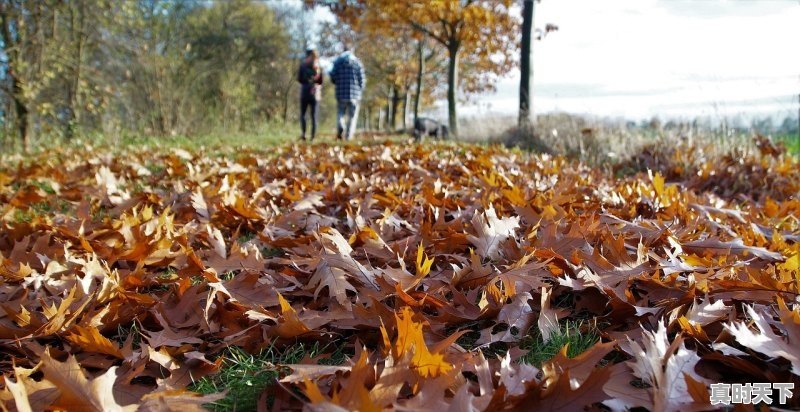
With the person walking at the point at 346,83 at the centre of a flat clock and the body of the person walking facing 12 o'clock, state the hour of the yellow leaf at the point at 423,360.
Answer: The yellow leaf is roughly at 6 o'clock from the person walking.

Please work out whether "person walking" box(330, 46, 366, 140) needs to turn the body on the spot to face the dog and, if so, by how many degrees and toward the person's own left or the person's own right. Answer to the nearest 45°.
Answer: approximately 45° to the person's own right

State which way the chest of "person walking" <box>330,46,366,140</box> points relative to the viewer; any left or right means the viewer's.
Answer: facing away from the viewer

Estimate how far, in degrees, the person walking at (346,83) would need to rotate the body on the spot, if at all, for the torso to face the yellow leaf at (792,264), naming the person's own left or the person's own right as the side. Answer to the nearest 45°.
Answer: approximately 180°

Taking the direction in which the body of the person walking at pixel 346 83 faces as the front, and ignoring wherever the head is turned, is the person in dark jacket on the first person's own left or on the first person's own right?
on the first person's own left

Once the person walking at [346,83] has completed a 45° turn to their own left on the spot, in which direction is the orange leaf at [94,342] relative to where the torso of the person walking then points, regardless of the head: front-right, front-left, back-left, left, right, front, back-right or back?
back-left

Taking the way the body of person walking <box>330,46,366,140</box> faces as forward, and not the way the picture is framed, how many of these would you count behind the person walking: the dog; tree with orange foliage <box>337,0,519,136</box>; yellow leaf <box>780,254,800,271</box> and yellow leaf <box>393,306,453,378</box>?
2

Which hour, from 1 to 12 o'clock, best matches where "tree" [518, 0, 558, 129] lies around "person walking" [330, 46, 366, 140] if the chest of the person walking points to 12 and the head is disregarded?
The tree is roughly at 3 o'clock from the person walking.

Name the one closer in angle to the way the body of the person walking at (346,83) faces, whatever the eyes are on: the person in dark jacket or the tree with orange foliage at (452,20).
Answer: the tree with orange foliage
